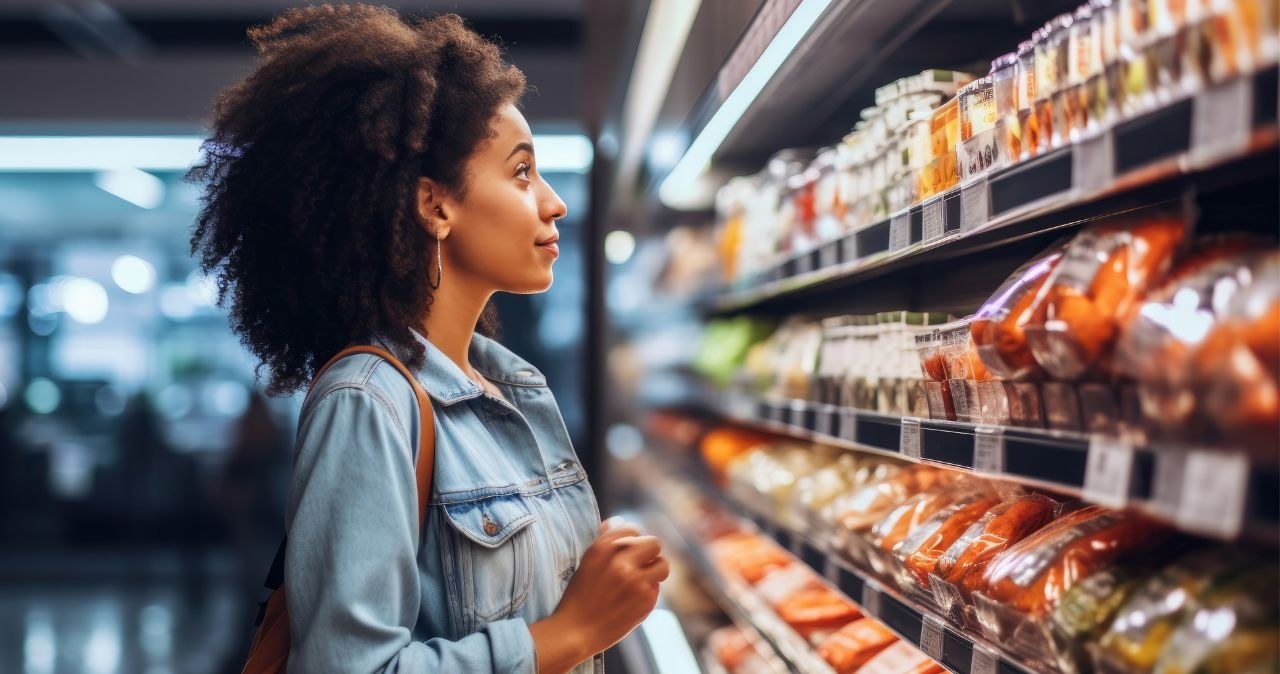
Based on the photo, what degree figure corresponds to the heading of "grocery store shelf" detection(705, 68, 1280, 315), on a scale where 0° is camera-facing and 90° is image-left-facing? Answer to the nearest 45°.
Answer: approximately 45°

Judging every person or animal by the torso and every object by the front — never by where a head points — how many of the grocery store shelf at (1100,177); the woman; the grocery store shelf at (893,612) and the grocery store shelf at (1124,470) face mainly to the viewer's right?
1

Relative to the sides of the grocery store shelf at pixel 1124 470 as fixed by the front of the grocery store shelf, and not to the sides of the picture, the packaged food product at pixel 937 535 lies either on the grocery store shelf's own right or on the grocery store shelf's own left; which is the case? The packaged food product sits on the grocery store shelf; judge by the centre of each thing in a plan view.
on the grocery store shelf's own right

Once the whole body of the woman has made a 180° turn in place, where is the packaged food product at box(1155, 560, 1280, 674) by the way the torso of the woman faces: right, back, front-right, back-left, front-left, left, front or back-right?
back-left

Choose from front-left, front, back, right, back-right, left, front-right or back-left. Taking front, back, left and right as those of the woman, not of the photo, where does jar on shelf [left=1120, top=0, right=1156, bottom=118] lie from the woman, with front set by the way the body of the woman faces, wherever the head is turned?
front-right

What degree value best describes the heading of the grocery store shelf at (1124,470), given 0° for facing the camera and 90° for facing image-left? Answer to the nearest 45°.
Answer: approximately 45°

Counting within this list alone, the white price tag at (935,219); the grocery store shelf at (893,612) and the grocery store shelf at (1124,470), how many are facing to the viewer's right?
0

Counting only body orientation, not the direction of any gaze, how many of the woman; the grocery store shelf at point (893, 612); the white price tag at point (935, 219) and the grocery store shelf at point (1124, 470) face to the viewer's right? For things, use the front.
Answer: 1

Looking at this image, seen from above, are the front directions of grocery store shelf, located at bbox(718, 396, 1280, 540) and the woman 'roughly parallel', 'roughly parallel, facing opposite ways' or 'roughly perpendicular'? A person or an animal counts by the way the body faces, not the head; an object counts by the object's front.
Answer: roughly parallel, facing opposite ways

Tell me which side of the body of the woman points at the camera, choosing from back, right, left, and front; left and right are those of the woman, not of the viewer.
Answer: right

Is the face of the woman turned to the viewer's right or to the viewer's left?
to the viewer's right

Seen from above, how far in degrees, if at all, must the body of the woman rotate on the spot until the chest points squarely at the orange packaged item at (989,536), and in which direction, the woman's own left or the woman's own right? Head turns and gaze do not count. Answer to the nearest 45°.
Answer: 0° — they already face it

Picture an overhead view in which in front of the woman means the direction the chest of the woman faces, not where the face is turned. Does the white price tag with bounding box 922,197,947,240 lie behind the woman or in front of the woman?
in front

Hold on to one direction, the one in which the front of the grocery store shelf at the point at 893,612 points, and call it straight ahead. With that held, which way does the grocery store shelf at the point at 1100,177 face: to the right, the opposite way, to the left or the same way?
the same way
